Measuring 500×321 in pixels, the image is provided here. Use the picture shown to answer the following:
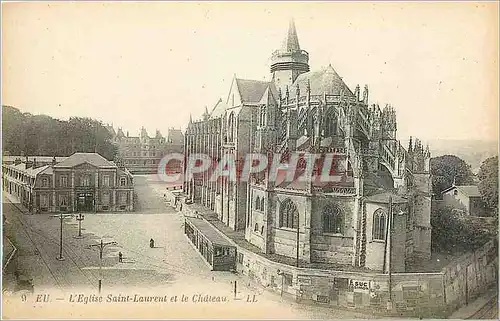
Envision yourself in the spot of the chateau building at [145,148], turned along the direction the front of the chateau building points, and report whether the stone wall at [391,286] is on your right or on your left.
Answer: on your left

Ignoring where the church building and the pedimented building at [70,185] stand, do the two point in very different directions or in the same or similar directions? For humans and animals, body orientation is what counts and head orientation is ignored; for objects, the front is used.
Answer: very different directions

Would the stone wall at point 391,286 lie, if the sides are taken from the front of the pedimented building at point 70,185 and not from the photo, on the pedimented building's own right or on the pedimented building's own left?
on the pedimented building's own left

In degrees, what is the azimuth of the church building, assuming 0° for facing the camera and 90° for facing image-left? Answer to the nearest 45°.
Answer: approximately 135°

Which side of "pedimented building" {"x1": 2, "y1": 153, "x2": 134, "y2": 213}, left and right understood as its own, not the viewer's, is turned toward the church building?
left

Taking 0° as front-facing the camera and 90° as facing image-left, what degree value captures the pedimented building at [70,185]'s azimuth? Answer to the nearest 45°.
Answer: approximately 0°

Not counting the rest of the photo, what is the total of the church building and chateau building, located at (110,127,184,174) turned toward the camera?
1

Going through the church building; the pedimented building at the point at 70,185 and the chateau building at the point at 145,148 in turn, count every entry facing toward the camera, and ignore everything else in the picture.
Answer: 2

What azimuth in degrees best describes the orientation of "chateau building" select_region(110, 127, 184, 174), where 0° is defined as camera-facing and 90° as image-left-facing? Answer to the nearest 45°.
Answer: approximately 0°
